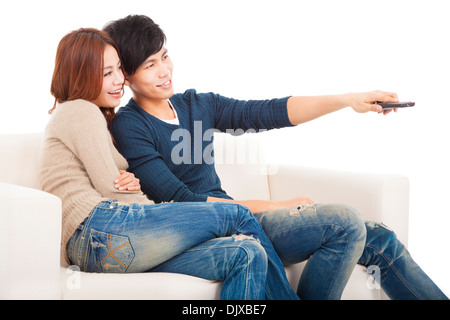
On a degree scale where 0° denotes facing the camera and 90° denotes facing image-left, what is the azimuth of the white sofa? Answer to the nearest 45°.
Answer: approximately 315°

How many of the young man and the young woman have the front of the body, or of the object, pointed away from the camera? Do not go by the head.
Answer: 0

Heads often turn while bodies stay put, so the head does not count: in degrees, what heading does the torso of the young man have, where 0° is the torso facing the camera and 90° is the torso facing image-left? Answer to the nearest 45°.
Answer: approximately 315°

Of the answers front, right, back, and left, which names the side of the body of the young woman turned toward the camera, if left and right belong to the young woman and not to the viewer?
right
